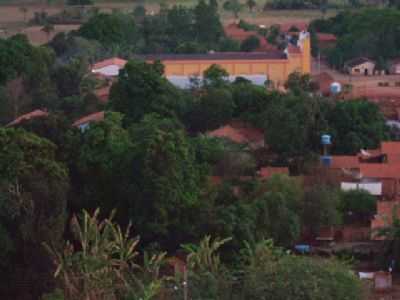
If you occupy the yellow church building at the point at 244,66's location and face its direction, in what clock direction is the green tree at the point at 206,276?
The green tree is roughly at 3 o'clock from the yellow church building.

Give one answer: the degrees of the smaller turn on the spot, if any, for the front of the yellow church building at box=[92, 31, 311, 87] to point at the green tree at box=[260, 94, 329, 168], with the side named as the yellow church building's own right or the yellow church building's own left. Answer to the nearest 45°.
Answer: approximately 90° to the yellow church building's own right

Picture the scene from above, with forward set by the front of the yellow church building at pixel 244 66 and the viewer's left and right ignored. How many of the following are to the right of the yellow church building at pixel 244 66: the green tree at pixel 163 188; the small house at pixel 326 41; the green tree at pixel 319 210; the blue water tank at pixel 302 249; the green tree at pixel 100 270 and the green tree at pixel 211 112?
5

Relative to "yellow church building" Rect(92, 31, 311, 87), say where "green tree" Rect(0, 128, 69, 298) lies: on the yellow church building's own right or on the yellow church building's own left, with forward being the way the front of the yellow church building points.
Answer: on the yellow church building's own right

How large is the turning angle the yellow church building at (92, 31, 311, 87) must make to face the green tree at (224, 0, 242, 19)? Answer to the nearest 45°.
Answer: approximately 90° to its left

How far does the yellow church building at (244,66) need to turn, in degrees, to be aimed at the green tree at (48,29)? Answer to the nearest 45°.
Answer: approximately 135° to its left

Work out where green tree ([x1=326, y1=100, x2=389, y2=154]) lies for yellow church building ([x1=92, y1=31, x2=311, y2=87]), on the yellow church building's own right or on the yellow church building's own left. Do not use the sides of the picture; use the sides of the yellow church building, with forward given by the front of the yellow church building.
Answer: on the yellow church building's own right

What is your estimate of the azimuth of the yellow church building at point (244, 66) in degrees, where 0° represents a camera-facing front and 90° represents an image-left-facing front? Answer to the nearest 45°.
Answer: approximately 270°

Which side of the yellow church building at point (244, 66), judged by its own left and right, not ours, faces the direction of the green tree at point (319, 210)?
right

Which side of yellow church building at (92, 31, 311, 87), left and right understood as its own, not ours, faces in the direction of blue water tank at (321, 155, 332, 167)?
right

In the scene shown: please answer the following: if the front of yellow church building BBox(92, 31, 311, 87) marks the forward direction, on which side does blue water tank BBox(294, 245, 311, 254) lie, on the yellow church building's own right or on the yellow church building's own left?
on the yellow church building's own right
